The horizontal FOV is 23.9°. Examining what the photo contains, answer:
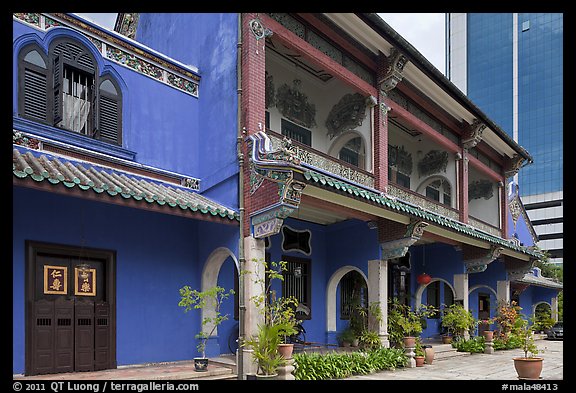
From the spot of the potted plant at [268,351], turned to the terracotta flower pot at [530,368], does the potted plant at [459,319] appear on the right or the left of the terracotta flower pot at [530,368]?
left

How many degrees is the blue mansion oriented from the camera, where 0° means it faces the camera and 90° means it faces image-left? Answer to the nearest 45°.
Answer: approximately 315°

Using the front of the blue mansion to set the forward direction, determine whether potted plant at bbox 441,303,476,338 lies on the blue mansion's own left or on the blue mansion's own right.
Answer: on the blue mansion's own left

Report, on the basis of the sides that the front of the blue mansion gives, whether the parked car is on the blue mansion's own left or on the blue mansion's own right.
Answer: on the blue mansion's own left

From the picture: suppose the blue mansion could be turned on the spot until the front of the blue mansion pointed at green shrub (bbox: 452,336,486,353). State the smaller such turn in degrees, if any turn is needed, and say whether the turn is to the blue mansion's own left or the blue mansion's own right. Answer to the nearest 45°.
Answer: approximately 90° to the blue mansion's own left
